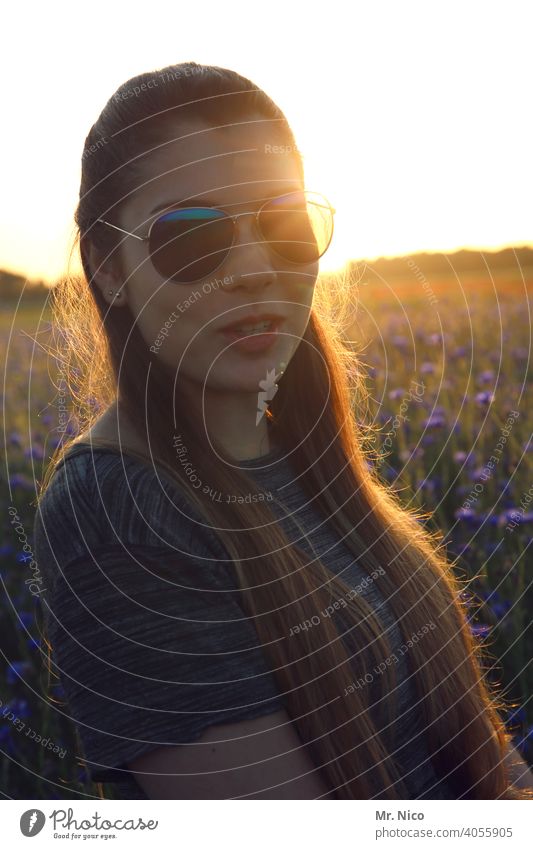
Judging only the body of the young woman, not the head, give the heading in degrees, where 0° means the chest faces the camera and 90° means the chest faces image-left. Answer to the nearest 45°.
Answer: approximately 315°
